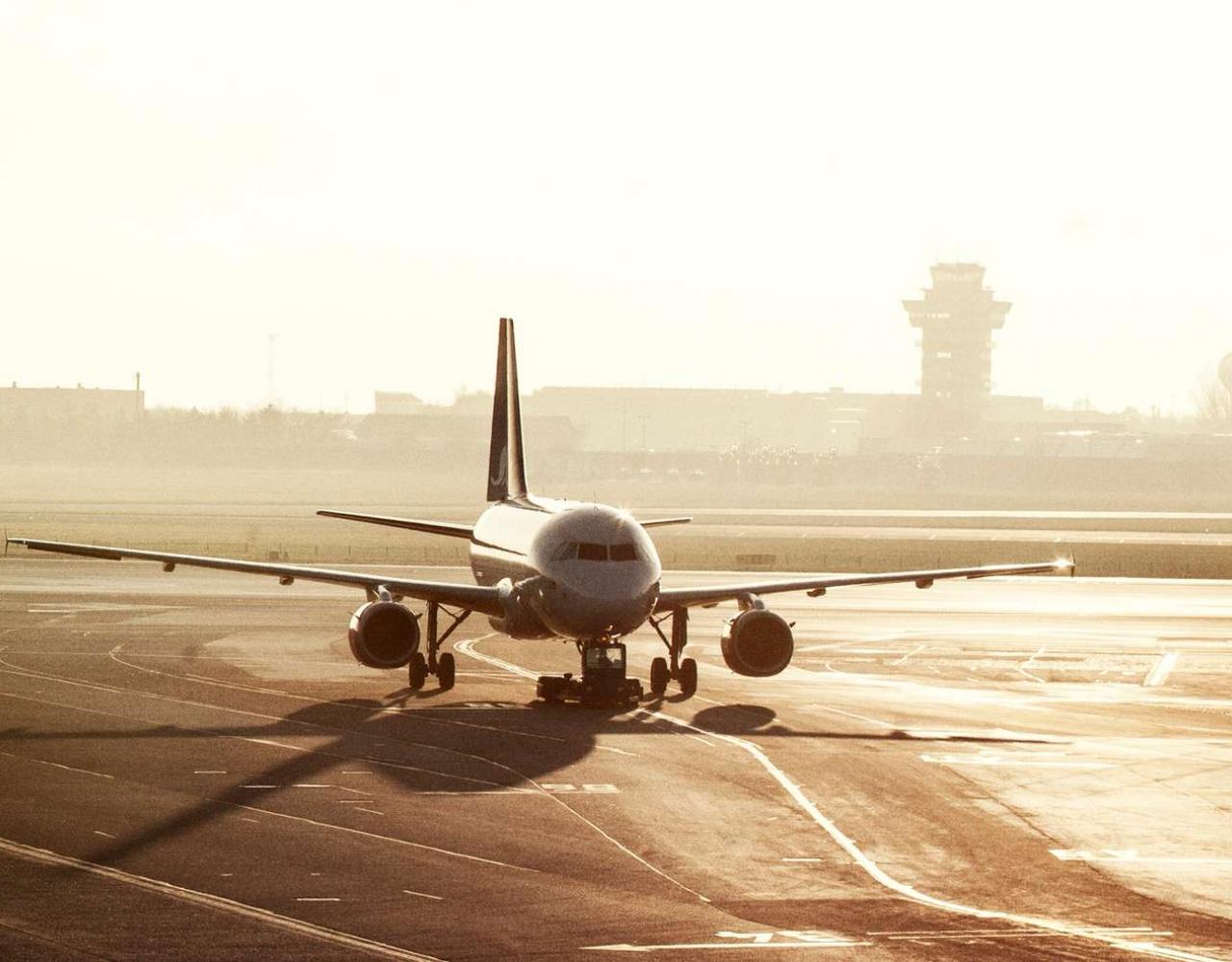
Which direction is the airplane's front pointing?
toward the camera
